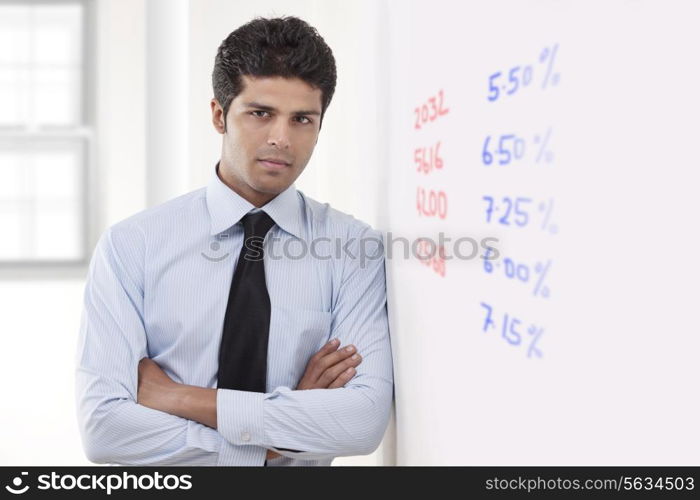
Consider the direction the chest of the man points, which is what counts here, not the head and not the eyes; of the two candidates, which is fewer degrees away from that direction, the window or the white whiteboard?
the white whiteboard

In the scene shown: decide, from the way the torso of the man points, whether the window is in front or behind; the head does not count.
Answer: behind

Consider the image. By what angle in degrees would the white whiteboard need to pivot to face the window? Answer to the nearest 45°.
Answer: approximately 90° to its right

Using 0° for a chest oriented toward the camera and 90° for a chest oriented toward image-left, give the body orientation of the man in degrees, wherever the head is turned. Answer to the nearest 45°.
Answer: approximately 0°
